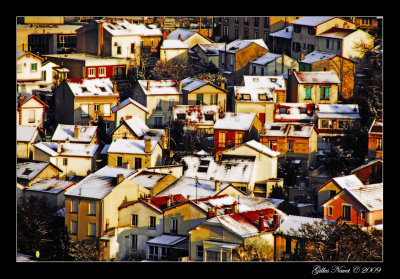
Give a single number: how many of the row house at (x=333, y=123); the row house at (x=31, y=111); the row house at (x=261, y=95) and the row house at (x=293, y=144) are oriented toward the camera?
4

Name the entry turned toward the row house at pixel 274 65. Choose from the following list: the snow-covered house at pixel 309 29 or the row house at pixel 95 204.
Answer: the snow-covered house at pixel 309 29

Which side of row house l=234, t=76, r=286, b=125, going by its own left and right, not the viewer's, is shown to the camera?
front

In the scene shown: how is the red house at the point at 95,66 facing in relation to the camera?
toward the camera

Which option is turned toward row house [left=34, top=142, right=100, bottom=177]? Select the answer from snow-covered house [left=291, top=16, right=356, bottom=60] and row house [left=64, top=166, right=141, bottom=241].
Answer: snow-covered house [left=291, top=16, right=356, bottom=60]

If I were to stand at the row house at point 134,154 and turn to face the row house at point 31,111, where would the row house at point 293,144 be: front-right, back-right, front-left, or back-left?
back-right

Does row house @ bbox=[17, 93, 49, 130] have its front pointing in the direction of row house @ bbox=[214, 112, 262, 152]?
no

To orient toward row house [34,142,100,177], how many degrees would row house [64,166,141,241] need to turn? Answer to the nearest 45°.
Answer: approximately 135° to its right

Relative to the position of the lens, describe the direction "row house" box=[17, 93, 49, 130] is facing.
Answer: facing the viewer

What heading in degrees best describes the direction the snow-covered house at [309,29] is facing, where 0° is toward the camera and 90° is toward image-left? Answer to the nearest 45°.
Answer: approximately 45°

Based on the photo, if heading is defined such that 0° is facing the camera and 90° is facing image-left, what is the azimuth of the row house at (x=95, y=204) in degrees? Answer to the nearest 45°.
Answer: approximately 45°

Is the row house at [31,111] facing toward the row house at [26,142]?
yes

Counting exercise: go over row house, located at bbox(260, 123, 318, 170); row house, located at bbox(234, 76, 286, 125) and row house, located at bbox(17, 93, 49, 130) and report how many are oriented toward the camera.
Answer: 3
